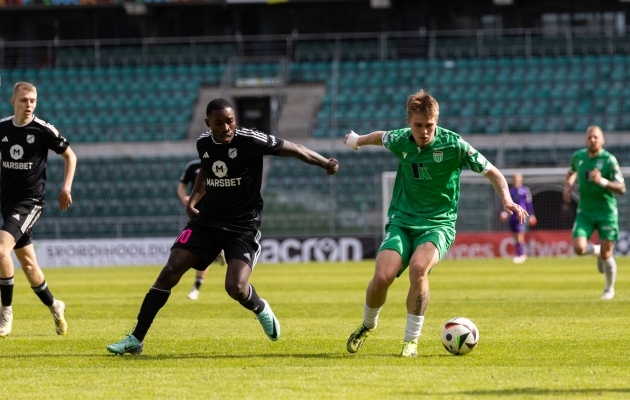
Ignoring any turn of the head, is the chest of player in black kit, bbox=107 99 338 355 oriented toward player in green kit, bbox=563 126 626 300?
no

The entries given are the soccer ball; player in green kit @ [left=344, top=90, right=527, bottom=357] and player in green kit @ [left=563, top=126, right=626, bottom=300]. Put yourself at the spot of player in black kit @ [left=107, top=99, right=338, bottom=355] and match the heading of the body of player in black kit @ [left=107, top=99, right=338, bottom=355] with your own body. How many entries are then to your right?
0

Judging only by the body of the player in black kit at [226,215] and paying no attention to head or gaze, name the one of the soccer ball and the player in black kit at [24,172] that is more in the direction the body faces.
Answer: the soccer ball

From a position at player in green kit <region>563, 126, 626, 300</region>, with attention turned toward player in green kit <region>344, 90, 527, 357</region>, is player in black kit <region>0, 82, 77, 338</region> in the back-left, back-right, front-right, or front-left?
front-right

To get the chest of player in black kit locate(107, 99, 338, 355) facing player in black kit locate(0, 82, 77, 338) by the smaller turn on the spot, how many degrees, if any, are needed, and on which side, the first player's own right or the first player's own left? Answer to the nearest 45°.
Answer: approximately 135° to the first player's own right

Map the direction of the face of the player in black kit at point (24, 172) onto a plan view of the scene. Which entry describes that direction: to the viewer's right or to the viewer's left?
to the viewer's right

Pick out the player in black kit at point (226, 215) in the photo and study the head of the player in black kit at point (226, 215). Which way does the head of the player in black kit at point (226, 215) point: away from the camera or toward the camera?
toward the camera

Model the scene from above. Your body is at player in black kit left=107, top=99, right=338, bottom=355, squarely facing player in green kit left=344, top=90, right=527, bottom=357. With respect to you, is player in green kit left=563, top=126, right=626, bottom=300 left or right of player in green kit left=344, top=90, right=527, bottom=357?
left

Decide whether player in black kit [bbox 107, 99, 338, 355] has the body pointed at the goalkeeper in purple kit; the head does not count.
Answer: no

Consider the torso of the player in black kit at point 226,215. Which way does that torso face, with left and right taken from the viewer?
facing the viewer

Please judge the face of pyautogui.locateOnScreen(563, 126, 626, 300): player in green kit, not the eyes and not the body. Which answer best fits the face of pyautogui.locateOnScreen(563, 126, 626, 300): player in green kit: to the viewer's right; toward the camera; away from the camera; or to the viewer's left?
toward the camera

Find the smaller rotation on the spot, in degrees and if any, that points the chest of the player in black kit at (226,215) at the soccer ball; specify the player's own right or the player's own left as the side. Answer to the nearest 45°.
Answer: approximately 90° to the player's own left

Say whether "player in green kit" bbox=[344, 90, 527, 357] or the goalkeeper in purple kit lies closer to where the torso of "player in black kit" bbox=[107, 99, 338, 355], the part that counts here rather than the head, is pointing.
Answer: the player in green kit
